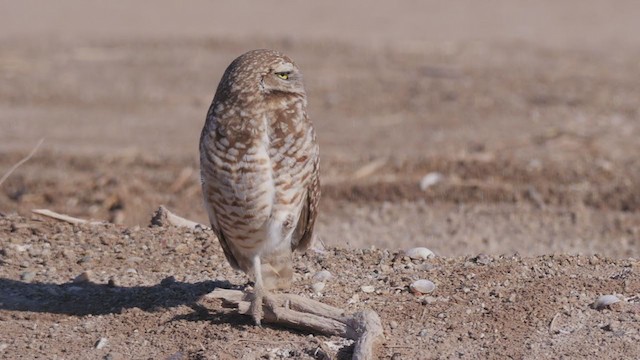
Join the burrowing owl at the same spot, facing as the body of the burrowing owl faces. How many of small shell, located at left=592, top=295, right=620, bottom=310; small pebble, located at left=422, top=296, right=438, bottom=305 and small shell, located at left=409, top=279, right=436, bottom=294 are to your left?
3

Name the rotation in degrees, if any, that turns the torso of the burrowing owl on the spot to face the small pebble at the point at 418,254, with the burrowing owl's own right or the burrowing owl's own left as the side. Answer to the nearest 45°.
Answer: approximately 135° to the burrowing owl's own left

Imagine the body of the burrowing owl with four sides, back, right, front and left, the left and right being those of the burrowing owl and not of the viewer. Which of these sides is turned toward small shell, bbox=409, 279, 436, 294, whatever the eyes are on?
left

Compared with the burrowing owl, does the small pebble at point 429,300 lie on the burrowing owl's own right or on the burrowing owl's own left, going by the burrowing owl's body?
on the burrowing owl's own left

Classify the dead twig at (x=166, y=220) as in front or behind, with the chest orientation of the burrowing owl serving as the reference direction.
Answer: behind

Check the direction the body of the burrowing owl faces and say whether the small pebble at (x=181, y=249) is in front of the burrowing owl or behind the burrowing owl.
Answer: behind

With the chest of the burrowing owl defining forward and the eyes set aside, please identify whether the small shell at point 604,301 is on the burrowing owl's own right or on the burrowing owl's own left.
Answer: on the burrowing owl's own left

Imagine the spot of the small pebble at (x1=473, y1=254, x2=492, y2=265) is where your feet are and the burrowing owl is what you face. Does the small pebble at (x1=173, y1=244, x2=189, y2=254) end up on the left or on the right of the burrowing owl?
right

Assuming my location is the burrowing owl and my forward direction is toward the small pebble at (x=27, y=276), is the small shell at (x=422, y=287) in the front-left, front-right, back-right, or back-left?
back-right

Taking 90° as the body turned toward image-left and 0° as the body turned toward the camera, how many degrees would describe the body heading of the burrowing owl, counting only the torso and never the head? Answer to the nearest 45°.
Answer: approximately 0°

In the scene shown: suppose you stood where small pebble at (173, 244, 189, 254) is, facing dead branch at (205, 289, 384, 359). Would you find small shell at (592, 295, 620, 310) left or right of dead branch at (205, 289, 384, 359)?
left

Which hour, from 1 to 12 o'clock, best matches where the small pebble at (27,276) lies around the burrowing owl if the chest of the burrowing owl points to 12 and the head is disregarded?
The small pebble is roughly at 4 o'clock from the burrowing owl.
